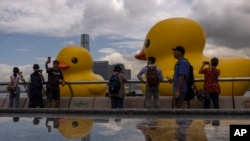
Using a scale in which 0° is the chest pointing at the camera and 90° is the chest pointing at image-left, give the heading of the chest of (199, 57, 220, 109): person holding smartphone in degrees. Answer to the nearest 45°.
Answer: approximately 135°

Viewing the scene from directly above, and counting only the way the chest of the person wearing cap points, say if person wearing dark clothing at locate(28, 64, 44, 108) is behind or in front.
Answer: in front

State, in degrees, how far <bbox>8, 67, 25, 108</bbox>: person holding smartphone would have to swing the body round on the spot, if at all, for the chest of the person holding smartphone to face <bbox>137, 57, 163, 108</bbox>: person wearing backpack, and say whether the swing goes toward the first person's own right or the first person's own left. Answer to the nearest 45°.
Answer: approximately 90° to the first person's own right

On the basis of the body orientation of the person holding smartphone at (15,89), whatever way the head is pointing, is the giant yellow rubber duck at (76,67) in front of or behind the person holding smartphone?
in front

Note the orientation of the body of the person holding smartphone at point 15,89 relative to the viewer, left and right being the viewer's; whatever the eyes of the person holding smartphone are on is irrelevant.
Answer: facing away from the viewer and to the right of the viewer

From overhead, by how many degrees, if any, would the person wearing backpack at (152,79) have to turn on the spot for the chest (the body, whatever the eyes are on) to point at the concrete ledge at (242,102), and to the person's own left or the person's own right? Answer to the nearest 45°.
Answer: approximately 45° to the person's own right

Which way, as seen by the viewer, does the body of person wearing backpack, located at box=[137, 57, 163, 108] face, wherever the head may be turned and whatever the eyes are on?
away from the camera

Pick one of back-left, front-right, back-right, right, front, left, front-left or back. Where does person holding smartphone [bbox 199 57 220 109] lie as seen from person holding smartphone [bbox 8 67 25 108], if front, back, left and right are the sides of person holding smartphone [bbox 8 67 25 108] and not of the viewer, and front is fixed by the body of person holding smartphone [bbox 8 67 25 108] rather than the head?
right

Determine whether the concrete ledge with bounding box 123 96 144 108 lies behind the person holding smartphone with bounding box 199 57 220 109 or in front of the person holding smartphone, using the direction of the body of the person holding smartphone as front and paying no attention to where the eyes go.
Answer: in front

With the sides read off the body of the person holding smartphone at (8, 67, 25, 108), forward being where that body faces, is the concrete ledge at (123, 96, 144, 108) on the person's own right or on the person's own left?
on the person's own right

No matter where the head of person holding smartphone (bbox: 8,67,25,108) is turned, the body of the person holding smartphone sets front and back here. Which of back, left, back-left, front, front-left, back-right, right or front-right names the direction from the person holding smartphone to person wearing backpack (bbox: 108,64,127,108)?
right
